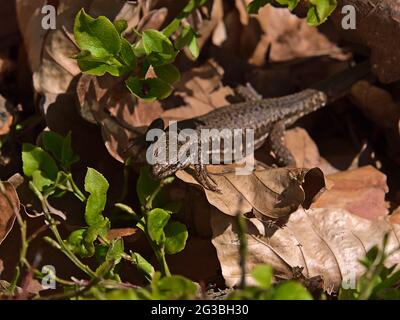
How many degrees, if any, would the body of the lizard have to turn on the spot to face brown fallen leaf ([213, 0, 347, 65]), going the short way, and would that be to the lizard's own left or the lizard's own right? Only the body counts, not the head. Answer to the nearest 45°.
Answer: approximately 135° to the lizard's own right

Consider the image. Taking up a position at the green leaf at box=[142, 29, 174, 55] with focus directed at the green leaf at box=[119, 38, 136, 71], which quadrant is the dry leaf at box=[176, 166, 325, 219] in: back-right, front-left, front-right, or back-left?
back-left

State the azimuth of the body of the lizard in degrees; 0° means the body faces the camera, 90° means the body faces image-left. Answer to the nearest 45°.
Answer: approximately 45°

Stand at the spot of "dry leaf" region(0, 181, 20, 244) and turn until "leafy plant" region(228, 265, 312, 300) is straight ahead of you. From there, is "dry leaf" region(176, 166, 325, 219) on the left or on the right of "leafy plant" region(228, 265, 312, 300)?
left

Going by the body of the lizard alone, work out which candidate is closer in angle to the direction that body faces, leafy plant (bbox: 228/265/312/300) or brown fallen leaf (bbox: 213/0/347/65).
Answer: the leafy plant

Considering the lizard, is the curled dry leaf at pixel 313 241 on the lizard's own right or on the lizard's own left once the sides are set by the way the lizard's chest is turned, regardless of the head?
on the lizard's own left
